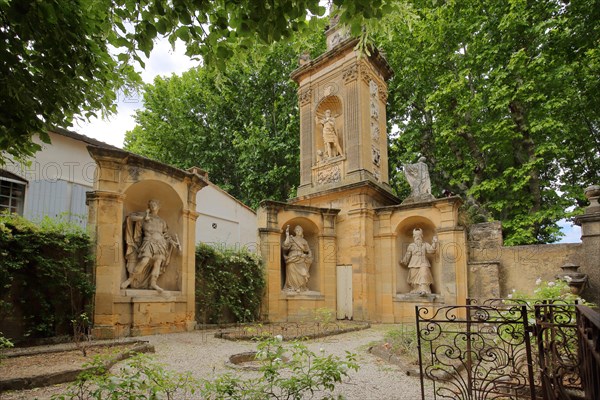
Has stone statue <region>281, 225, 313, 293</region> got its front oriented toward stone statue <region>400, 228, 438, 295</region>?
no

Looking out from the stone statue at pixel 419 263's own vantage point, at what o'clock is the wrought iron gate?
The wrought iron gate is roughly at 12 o'clock from the stone statue.

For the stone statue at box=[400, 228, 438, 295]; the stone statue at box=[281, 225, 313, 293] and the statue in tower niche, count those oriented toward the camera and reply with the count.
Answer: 3

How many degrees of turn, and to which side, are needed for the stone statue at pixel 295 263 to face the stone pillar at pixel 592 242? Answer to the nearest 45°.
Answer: approximately 45° to its left

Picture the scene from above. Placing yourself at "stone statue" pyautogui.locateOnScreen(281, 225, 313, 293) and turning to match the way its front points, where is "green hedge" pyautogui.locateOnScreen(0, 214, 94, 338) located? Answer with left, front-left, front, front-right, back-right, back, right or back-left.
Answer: front-right

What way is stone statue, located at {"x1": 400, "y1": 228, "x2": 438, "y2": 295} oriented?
toward the camera

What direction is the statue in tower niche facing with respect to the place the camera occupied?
facing the viewer

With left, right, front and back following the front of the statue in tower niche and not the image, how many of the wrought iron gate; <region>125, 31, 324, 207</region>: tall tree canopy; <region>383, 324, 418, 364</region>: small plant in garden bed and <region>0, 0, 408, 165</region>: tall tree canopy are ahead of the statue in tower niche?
3

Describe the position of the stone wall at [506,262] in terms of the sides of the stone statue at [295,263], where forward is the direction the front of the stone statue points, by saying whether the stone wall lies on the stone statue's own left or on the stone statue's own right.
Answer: on the stone statue's own left

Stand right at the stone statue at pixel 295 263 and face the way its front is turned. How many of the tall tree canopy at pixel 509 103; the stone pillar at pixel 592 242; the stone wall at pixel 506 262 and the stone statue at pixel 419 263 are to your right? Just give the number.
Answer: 0

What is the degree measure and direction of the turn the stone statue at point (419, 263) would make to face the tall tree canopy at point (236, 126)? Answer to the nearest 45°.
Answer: approximately 135° to its right

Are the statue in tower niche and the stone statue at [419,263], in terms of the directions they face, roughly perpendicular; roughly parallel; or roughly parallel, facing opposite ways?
roughly parallel

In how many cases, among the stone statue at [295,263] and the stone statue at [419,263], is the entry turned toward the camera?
2

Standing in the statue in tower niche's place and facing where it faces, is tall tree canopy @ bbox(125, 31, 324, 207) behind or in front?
behind

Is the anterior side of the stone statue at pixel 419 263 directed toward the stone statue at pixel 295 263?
no

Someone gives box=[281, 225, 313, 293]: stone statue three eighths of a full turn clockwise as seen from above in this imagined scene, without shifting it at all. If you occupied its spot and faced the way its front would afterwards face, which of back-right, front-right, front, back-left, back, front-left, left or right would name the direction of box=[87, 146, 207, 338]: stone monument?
left

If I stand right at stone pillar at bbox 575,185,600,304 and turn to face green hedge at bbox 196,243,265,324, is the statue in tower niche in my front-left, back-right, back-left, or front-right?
front-right

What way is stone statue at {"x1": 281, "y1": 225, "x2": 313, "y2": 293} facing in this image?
toward the camera

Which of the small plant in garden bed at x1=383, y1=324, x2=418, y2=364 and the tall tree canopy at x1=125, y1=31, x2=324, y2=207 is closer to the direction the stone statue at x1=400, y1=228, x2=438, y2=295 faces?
the small plant in garden bed
